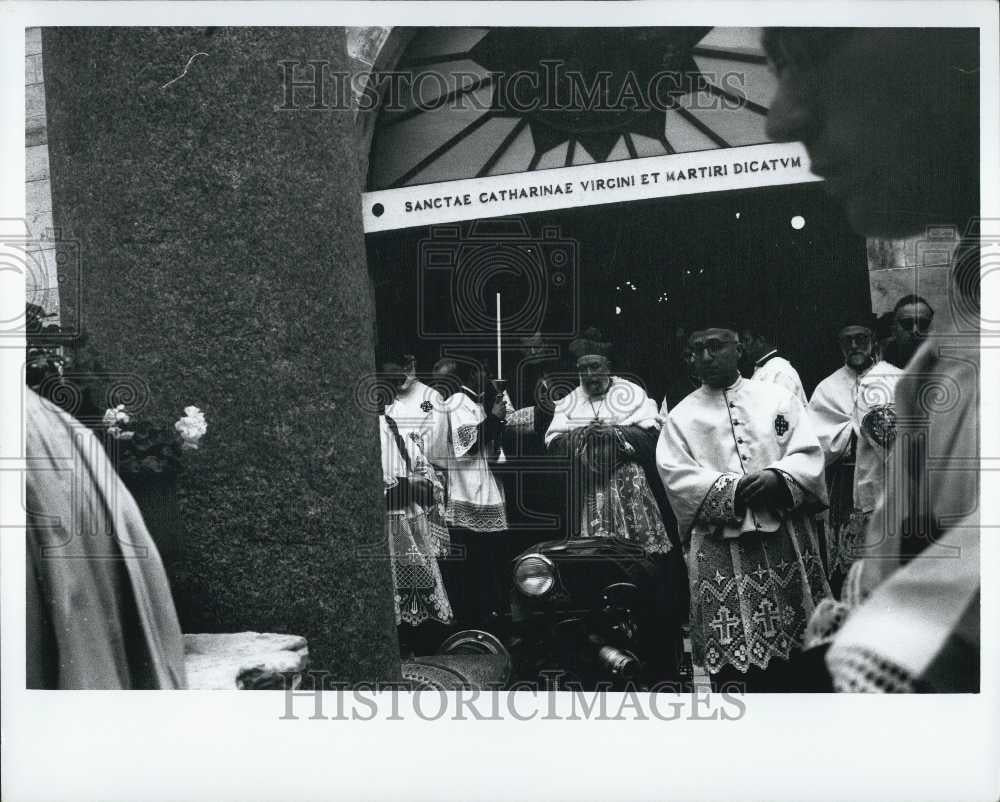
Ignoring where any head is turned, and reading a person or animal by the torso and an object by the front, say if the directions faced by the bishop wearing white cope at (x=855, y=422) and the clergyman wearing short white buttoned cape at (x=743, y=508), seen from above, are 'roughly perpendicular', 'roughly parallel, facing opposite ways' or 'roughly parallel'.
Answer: roughly parallel

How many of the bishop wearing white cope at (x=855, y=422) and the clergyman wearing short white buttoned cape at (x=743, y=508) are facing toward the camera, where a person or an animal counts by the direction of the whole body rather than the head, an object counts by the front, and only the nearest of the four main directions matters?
2

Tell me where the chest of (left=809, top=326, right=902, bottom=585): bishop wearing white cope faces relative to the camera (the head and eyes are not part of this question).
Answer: toward the camera

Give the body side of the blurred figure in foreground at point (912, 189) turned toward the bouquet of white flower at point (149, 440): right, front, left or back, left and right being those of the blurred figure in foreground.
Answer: front

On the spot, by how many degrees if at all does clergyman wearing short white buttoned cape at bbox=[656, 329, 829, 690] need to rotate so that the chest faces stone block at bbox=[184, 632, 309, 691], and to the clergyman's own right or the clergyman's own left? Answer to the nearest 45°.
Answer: approximately 90° to the clergyman's own right

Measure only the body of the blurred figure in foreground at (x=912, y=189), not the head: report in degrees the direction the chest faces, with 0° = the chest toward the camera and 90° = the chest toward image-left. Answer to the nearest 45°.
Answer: approximately 90°

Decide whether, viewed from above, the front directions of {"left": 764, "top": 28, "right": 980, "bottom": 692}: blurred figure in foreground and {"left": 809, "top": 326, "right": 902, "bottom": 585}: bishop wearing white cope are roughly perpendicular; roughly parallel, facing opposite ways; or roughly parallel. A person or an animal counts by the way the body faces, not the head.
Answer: roughly perpendicular

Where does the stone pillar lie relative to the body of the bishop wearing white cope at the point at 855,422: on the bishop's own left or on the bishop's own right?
on the bishop's own right

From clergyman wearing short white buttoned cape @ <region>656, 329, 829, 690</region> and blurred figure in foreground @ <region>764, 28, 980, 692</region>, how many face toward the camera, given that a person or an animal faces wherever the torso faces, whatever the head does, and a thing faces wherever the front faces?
1

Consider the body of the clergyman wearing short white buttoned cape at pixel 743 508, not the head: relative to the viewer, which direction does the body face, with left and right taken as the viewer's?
facing the viewer

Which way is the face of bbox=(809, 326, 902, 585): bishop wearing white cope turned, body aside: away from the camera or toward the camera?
toward the camera
